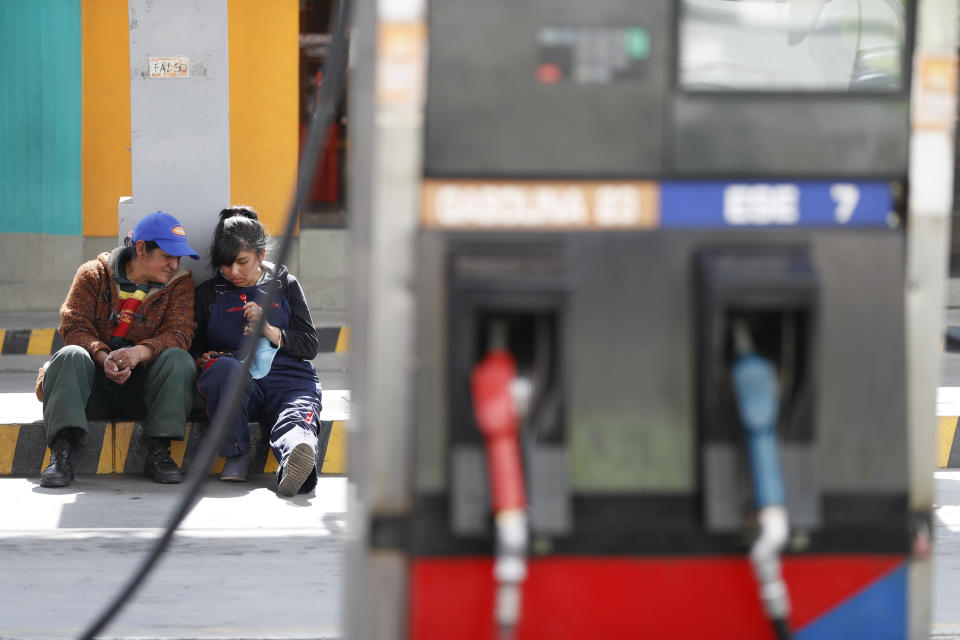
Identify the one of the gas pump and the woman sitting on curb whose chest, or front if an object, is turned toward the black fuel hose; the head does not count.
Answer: the woman sitting on curb

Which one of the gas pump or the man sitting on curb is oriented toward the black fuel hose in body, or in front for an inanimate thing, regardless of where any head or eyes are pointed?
the man sitting on curb

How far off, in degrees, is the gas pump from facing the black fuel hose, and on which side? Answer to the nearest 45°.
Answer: approximately 135° to its right

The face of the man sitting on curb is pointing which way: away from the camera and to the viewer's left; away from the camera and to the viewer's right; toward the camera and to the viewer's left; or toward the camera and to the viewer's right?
toward the camera and to the viewer's right

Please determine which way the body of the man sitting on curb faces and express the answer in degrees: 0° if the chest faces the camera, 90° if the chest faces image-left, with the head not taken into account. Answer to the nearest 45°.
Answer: approximately 0°

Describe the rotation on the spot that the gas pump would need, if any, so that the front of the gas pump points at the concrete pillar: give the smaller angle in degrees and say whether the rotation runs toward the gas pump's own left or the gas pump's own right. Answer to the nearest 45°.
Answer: approximately 135° to the gas pump's own right

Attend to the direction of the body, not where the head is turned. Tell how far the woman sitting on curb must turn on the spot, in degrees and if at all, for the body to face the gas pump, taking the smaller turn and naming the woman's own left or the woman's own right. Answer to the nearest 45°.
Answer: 0° — they already face it

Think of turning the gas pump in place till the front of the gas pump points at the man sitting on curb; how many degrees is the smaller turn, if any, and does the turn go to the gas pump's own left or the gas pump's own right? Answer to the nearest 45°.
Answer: approximately 135° to the gas pump's own right

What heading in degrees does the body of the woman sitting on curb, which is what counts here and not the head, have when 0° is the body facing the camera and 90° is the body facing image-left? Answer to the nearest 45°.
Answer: approximately 0°
